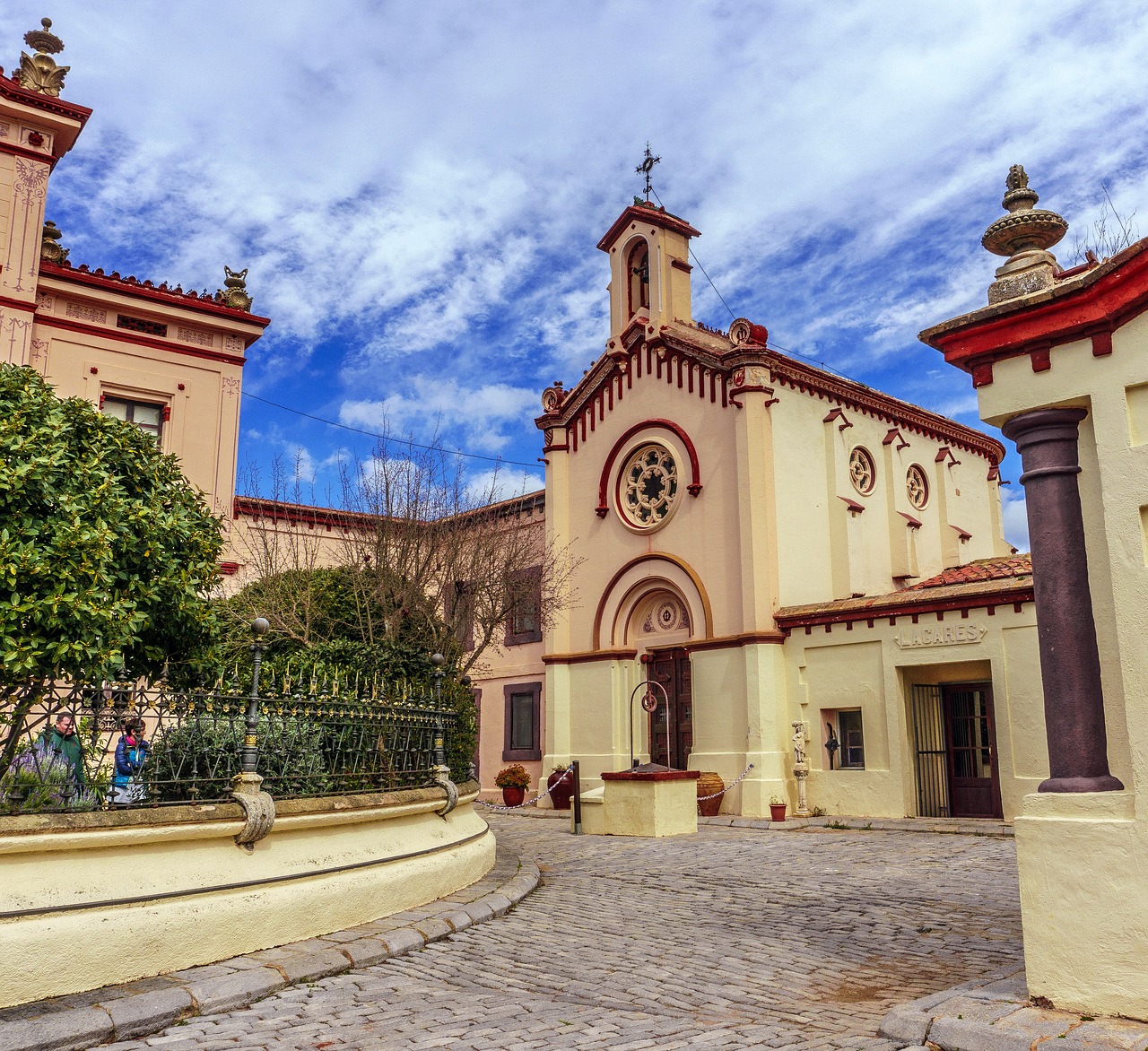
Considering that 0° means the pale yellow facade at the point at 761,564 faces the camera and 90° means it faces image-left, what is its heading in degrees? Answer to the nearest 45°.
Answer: approximately 45°

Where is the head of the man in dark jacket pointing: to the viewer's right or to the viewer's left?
to the viewer's right

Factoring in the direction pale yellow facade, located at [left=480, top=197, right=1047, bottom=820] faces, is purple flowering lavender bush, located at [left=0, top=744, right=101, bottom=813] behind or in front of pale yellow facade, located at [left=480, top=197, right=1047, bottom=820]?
in front

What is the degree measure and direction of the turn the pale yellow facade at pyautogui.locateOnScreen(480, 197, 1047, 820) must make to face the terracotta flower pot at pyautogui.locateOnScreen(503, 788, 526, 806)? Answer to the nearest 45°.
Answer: approximately 45° to its right
